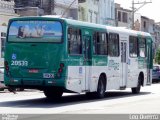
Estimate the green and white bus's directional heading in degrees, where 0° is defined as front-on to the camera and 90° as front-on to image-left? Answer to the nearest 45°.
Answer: approximately 225°

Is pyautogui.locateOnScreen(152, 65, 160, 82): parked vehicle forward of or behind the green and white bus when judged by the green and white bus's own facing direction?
forward
